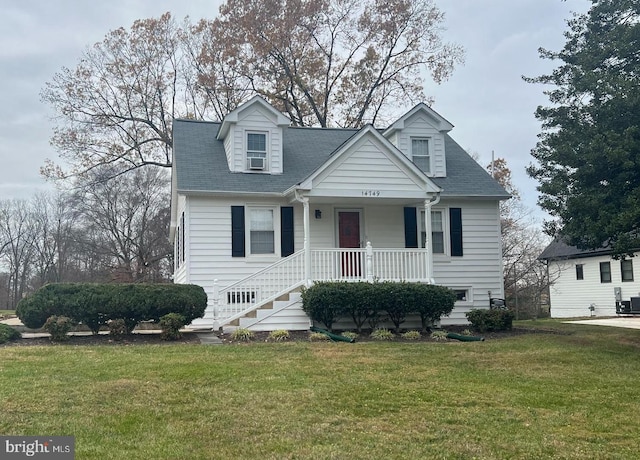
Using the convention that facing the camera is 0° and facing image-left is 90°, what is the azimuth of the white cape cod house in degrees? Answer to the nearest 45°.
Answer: approximately 0°

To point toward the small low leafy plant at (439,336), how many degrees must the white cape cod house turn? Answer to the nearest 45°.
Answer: approximately 45° to its left

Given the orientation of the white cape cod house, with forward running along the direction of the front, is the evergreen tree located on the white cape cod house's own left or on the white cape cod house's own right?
on the white cape cod house's own left

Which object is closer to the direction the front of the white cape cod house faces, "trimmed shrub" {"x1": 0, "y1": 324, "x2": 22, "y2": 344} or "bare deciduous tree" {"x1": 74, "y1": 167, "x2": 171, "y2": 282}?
the trimmed shrub

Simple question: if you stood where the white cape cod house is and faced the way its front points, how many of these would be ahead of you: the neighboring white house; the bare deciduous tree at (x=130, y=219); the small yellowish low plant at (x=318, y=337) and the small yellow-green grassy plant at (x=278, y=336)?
2

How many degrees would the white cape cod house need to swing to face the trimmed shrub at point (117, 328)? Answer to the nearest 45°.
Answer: approximately 45° to its right

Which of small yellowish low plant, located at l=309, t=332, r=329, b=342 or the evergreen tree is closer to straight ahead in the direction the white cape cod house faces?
the small yellowish low plant

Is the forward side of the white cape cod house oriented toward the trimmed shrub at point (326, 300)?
yes

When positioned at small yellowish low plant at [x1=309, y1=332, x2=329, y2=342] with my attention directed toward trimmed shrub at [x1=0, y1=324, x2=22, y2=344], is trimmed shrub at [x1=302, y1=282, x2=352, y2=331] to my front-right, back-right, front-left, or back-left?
back-right

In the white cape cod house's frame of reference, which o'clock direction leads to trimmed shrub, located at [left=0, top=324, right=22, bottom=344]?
The trimmed shrub is roughly at 2 o'clock from the white cape cod house.

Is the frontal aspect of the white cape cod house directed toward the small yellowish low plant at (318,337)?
yes

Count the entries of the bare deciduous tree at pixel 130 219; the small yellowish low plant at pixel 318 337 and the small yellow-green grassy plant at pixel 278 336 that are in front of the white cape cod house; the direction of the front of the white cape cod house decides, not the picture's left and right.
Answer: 2
